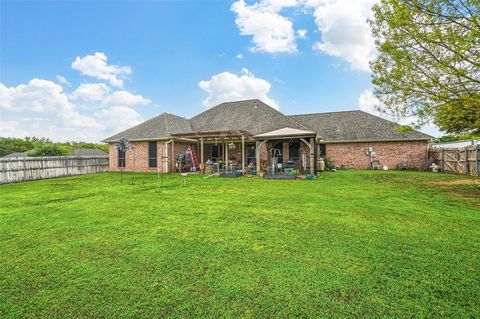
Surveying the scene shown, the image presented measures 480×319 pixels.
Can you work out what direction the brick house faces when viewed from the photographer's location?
facing away from the viewer

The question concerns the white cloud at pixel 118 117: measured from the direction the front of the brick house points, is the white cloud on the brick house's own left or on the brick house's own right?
on the brick house's own left

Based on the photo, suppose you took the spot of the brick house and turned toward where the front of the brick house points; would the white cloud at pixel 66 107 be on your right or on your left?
on your left

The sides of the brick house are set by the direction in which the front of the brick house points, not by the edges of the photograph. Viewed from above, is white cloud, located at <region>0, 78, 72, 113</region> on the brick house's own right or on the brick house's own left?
on the brick house's own left

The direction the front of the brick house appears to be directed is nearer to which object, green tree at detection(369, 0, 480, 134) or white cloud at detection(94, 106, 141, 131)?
the white cloud

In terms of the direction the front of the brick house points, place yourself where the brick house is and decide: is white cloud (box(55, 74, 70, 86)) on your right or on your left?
on your left

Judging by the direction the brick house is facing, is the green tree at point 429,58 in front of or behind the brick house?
behind
